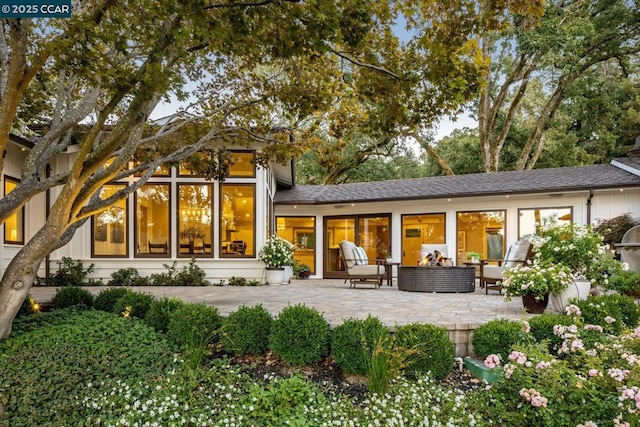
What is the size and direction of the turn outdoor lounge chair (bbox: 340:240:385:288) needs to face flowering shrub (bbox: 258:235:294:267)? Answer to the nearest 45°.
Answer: approximately 180°

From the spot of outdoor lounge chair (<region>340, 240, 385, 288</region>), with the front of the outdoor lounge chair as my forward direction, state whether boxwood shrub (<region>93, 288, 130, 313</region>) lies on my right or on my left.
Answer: on my right

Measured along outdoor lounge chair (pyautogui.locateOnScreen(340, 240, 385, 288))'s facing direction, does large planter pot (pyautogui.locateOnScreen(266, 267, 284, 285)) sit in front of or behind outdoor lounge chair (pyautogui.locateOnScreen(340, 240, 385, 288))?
behind

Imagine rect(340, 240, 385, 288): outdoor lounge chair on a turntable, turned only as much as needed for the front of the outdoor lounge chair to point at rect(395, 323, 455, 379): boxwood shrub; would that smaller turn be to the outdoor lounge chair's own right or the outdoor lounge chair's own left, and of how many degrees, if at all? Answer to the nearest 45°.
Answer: approximately 90° to the outdoor lounge chair's own right

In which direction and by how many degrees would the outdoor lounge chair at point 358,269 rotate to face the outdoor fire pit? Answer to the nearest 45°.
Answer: approximately 45° to its right

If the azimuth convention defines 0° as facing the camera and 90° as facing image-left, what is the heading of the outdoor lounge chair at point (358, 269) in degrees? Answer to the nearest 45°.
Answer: approximately 270°

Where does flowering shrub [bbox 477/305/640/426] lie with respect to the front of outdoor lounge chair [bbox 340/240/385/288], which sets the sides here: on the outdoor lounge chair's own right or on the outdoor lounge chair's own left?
on the outdoor lounge chair's own right

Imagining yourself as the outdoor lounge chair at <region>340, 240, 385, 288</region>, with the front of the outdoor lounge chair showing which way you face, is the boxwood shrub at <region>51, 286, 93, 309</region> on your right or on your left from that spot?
on your right
